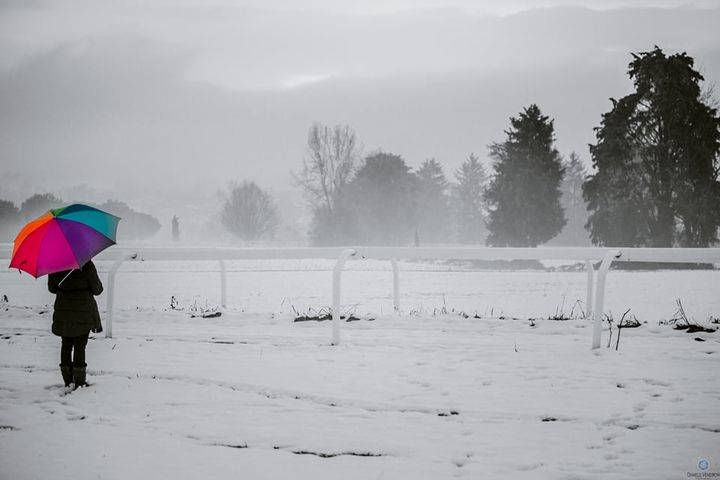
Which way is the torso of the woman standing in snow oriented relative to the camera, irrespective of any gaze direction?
away from the camera

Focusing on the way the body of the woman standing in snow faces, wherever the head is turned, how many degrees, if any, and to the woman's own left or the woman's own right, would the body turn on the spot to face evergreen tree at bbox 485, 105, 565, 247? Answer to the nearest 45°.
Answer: approximately 45° to the woman's own right
